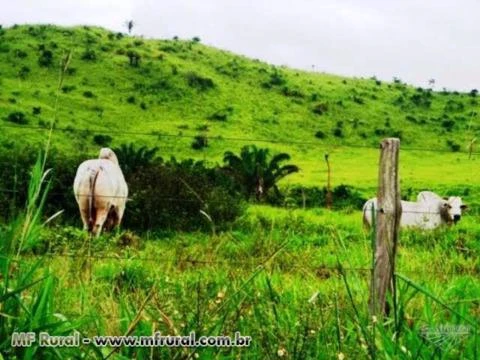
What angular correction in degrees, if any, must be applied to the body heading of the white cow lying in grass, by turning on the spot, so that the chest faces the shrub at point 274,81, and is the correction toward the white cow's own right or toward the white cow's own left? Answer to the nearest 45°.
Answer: approximately 90° to the white cow's own left

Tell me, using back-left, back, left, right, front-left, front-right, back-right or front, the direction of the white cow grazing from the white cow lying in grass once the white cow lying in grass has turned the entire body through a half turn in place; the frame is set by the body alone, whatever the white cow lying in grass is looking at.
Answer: front-left

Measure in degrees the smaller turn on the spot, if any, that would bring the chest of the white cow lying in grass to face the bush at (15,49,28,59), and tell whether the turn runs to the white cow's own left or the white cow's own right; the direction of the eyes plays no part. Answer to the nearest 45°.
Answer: approximately 135° to the white cow's own left

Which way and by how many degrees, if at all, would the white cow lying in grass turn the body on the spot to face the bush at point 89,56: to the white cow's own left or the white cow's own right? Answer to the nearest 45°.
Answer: approximately 135° to the white cow's own left

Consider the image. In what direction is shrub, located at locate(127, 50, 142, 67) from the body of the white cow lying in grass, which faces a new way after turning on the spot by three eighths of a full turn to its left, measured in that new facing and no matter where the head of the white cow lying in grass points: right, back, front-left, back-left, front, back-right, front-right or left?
front

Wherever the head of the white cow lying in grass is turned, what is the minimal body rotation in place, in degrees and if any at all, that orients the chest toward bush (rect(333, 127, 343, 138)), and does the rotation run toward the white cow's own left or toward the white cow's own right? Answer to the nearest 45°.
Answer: approximately 90° to the white cow's own left

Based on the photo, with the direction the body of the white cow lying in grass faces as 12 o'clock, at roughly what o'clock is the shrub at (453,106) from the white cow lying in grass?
The shrub is roughly at 9 o'clock from the white cow lying in grass.

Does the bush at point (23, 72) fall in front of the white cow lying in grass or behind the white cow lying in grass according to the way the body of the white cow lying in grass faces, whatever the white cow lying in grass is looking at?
behind

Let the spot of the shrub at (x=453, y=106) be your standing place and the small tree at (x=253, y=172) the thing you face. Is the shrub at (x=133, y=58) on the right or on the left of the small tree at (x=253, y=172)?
right

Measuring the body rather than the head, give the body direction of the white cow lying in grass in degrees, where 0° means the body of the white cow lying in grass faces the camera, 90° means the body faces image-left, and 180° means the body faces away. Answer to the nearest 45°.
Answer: approximately 270°
